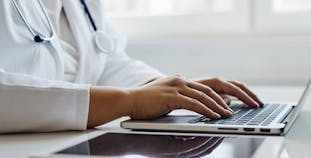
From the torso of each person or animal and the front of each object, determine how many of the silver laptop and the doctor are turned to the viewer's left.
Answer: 1

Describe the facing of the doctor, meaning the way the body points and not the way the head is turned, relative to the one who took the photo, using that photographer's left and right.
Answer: facing the viewer and to the right of the viewer

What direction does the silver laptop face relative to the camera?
to the viewer's left
